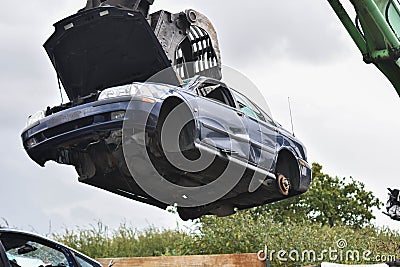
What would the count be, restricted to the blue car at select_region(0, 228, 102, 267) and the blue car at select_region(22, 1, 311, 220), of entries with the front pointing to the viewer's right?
1

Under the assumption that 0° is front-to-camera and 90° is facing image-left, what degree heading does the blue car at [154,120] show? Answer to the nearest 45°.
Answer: approximately 45°

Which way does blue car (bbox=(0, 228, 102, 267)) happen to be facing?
to the viewer's right

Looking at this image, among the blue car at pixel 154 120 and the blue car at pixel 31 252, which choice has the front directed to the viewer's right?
the blue car at pixel 31 252

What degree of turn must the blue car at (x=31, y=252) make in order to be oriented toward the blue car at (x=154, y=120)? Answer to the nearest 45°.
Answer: approximately 45° to its left

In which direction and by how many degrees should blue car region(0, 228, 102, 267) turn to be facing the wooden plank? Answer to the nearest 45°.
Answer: approximately 45° to its left
